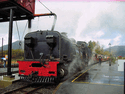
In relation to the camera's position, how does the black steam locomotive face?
facing the viewer and to the left of the viewer
